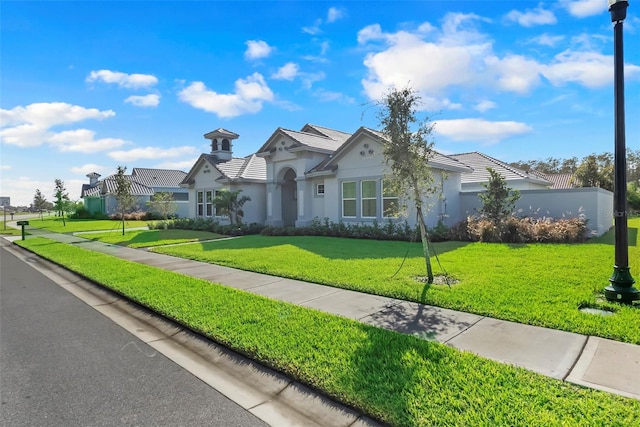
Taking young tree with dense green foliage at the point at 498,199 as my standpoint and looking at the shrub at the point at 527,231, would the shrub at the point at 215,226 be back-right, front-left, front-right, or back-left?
back-right

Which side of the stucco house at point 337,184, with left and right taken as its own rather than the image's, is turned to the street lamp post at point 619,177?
left

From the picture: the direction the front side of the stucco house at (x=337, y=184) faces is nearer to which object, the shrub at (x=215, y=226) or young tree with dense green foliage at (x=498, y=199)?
the shrub

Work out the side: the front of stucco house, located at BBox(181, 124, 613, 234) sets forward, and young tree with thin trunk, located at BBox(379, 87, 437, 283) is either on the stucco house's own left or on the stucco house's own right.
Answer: on the stucco house's own left

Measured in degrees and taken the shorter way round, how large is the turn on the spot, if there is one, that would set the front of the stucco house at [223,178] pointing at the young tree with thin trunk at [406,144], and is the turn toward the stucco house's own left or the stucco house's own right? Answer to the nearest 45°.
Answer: approximately 45° to the stucco house's own left
